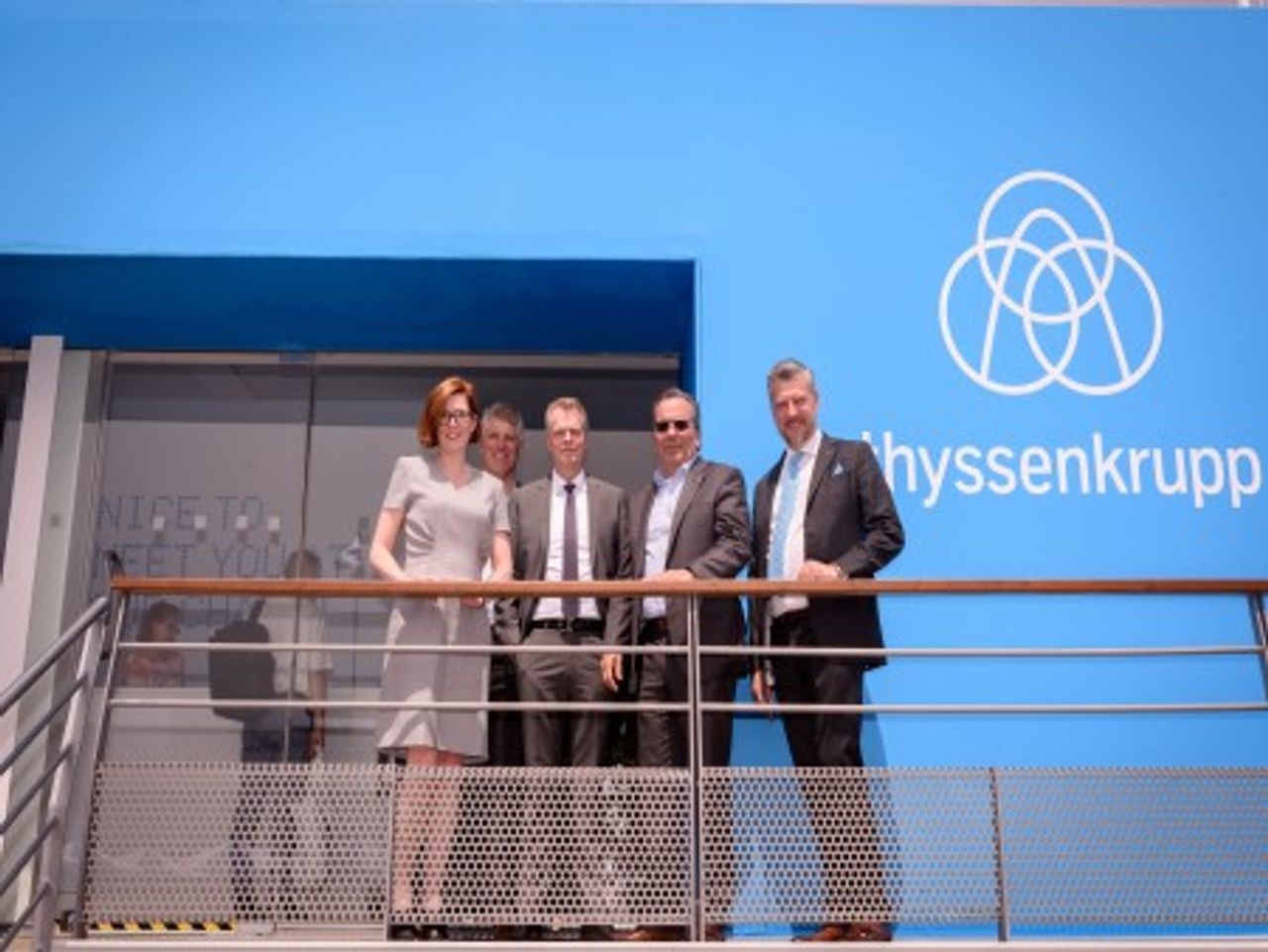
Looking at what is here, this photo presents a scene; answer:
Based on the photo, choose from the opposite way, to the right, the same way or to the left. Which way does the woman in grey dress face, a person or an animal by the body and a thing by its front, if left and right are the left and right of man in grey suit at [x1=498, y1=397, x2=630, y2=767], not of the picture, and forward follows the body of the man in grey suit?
the same way

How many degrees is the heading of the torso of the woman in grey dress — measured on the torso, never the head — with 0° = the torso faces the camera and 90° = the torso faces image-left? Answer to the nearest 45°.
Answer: approximately 0°

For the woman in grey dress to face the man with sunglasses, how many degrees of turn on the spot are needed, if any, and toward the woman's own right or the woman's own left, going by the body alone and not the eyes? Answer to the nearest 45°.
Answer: approximately 90° to the woman's own left

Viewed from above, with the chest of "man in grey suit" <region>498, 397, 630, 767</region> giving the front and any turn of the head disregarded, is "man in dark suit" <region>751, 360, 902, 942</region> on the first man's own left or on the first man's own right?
on the first man's own left

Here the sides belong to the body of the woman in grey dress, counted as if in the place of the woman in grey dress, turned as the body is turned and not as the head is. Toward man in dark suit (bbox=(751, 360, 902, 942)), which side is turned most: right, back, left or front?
left

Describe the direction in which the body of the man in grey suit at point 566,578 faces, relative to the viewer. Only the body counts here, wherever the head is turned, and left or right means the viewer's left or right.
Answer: facing the viewer

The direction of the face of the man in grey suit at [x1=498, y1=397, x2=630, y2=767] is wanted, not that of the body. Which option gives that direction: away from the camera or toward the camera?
toward the camera

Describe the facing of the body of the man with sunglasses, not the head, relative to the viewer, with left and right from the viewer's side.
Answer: facing the viewer and to the left of the viewer
